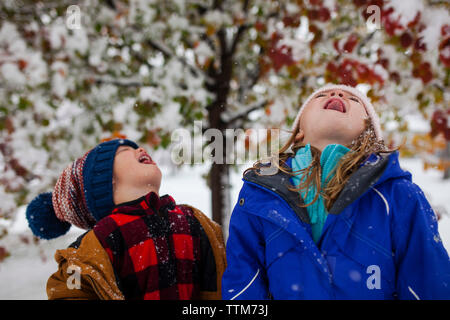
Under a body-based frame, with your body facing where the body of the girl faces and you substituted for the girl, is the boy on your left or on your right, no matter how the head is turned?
on your right

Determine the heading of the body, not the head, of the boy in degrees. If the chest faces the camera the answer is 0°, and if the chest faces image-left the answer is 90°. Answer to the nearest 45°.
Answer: approximately 315°

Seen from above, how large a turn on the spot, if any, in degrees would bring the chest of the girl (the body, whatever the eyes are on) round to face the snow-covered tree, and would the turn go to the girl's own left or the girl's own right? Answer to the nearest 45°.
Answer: approximately 135° to the girl's own right

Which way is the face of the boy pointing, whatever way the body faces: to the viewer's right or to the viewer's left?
to the viewer's right

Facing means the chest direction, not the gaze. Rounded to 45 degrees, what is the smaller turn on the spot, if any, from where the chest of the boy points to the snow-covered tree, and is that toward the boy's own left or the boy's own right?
approximately 135° to the boy's own left

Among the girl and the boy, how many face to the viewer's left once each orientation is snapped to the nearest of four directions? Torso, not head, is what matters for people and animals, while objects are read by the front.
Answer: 0

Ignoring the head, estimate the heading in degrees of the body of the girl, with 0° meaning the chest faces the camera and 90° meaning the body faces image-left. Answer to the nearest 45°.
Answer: approximately 0°
